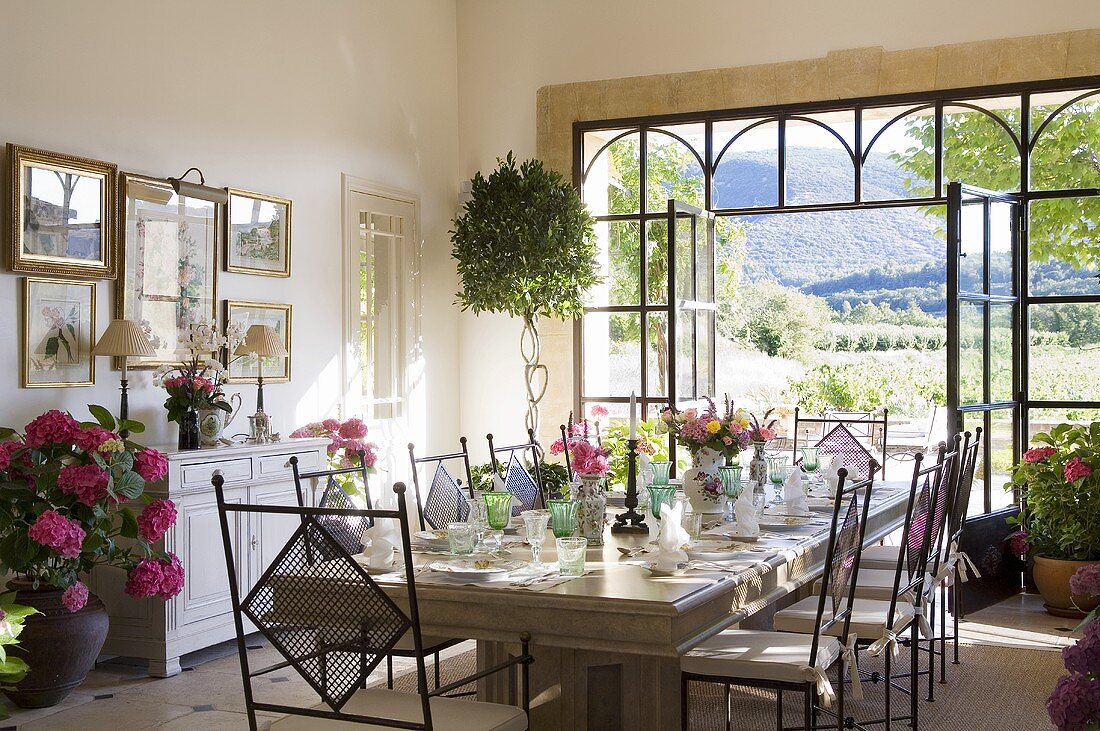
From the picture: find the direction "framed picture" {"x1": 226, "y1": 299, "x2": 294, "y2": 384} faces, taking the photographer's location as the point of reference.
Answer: facing the viewer and to the right of the viewer

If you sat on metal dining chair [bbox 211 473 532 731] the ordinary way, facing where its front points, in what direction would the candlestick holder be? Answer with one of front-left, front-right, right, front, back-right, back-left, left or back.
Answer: front

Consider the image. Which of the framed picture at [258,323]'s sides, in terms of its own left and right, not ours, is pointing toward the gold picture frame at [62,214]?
right

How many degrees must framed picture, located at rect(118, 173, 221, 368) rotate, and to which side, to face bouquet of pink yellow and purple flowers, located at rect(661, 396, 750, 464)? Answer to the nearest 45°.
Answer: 0° — it already faces it

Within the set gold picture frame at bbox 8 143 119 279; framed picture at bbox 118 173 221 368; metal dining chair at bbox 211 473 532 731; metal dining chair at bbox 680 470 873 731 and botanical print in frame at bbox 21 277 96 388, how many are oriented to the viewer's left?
1

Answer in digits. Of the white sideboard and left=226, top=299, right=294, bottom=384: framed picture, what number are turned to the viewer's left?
0

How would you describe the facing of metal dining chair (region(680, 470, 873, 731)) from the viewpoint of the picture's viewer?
facing to the left of the viewer

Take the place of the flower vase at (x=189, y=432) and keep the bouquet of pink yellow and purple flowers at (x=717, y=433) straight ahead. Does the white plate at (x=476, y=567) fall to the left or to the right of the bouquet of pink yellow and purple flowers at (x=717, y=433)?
right

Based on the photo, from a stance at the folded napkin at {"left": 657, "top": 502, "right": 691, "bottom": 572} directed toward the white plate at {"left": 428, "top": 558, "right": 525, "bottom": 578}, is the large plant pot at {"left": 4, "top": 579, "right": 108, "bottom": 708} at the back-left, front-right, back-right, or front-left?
front-right

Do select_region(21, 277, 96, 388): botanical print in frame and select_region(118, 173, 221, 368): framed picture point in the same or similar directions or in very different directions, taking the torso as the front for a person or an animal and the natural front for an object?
same or similar directions

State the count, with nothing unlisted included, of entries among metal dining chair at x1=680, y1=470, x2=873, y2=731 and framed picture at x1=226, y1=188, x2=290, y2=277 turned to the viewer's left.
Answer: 1

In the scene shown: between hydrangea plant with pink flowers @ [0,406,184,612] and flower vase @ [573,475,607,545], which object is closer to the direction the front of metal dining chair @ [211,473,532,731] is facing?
the flower vase

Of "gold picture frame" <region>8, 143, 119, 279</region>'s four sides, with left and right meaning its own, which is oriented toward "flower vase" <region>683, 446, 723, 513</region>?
front

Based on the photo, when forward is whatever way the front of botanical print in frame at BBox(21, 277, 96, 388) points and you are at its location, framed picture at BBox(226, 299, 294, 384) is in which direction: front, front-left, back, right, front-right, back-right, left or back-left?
left

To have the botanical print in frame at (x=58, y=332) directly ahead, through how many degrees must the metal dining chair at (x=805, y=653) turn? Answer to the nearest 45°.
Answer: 0° — it already faces it
